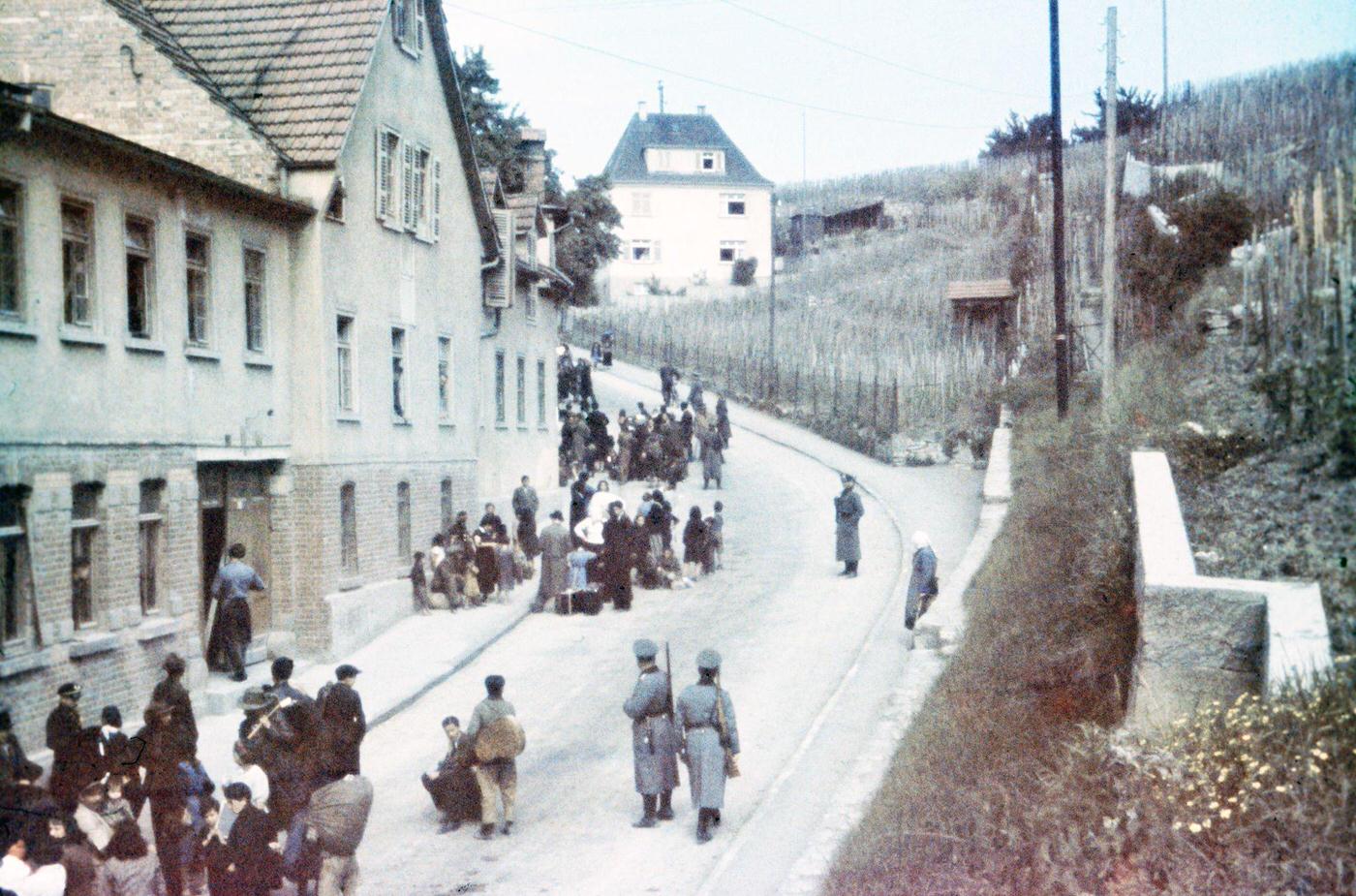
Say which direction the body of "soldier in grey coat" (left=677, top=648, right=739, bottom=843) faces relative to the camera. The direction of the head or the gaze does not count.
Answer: away from the camera

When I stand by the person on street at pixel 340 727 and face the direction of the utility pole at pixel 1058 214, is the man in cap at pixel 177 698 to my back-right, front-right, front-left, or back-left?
back-left

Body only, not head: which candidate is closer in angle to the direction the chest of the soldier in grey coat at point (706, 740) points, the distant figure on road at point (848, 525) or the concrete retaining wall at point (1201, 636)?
the distant figure on road

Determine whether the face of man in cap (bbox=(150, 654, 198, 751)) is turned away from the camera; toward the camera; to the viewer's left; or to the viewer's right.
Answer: away from the camera

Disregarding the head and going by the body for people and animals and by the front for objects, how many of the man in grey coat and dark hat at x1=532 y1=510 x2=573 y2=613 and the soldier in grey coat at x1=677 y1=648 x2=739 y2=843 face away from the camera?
2

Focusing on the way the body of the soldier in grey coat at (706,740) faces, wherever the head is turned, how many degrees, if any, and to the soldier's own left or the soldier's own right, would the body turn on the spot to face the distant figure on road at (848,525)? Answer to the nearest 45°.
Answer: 0° — they already face them

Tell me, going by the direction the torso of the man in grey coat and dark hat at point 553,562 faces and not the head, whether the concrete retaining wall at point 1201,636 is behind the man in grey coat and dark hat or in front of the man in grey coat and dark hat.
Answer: behind

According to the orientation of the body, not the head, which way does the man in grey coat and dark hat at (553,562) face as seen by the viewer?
away from the camera
